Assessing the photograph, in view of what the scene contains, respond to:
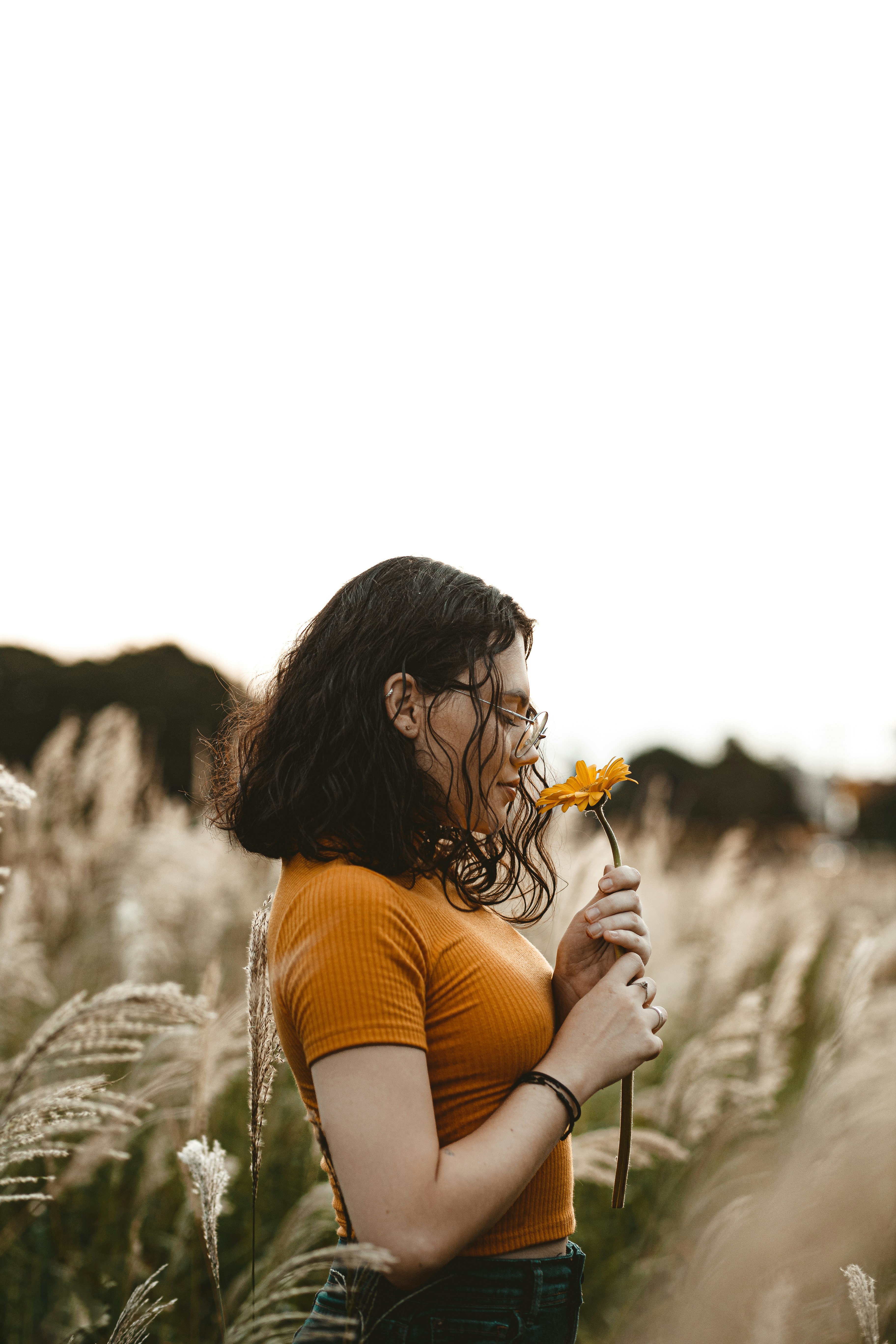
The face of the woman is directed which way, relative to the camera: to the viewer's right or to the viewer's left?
to the viewer's right

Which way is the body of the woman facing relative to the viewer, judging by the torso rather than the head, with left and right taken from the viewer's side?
facing to the right of the viewer

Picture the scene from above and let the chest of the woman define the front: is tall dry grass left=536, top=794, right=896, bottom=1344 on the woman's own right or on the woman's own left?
on the woman's own left
